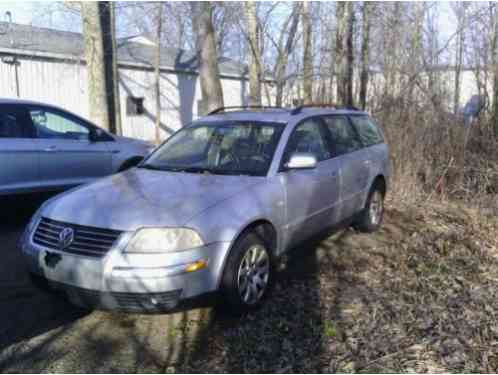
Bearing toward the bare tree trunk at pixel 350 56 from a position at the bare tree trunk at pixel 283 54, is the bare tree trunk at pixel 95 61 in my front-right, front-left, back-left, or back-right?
back-right

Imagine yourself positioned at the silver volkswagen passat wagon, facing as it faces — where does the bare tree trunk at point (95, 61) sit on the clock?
The bare tree trunk is roughly at 4 o'clock from the silver volkswagen passat wagon.

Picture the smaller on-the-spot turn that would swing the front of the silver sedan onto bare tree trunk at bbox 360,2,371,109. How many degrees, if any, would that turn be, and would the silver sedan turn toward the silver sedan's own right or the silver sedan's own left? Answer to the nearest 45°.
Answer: approximately 45° to the silver sedan's own left

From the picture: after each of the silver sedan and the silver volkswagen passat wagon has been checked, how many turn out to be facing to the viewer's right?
1

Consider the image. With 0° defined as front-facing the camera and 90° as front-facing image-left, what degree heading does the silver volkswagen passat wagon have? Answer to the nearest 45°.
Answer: approximately 45°

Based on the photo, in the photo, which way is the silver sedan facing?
to the viewer's right

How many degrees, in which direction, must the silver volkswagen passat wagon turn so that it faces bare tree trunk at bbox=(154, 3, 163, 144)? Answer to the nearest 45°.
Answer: approximately 135° to its right

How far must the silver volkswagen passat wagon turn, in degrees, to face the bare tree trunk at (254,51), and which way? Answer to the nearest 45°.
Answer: approximately 135° to its right

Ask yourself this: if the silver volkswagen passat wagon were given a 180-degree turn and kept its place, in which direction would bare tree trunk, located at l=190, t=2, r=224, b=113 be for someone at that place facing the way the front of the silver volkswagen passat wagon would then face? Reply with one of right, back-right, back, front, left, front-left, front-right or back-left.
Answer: front-left
